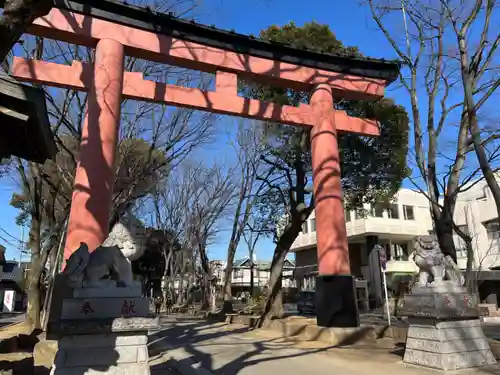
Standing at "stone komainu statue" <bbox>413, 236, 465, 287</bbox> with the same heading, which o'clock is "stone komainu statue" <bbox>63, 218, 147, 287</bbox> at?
"stone komainu statue" <bbox>63, 218, 147, 287</bbox> is roughly at 12 o'clock from "stone komainu statue" <bbox>413, 236, 465, 287</bbox>.

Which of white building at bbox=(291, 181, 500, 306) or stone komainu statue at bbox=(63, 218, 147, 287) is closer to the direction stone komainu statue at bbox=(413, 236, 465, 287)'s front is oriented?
the stone komainu statue

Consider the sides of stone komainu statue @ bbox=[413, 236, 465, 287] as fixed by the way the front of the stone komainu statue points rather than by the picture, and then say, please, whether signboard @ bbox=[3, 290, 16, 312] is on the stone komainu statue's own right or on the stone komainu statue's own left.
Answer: on the stone komainu statue's own right

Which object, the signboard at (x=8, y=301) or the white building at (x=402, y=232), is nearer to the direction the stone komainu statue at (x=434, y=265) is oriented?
the signboard

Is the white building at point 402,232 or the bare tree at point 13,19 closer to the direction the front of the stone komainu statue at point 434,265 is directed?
the bare tree

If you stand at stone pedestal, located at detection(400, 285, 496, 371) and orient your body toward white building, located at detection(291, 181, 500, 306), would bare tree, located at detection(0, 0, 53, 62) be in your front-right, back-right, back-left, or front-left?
back-left

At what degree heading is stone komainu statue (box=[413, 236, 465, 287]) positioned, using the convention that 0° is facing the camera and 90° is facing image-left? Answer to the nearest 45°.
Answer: approximately 45°

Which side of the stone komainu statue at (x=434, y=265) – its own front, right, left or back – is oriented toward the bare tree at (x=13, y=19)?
front

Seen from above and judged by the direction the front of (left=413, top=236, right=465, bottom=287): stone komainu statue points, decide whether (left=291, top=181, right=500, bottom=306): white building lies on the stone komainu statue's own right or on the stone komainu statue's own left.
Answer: on the stone komainu statue's own right
